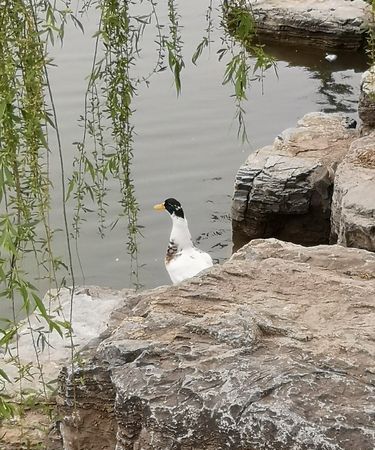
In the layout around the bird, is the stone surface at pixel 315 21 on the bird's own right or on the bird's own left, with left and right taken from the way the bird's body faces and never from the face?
on the bird's own right

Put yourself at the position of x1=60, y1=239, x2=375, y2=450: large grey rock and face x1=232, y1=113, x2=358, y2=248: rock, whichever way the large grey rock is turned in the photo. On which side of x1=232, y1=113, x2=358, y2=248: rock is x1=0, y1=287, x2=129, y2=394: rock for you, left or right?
left
